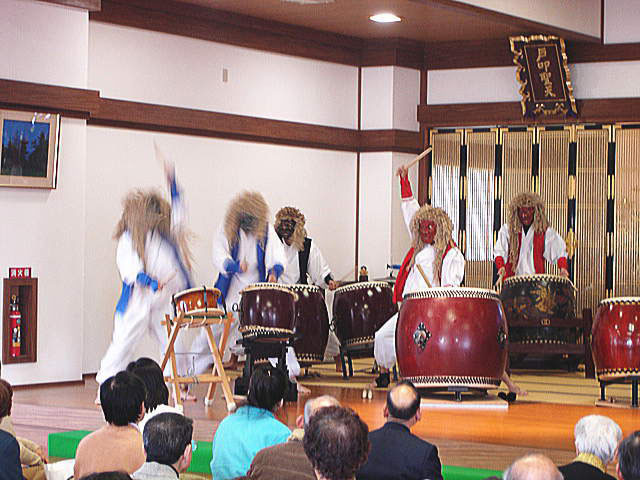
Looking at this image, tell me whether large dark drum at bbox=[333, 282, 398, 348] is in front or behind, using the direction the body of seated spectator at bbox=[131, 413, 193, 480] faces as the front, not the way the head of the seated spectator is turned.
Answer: in front

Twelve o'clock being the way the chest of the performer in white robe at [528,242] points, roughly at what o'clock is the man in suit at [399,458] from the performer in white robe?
The man in suit is roughly at 12 o'clock from the performer in white robe.

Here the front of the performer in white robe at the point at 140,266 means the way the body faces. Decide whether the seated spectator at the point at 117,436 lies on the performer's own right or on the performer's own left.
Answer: on the performer's own right

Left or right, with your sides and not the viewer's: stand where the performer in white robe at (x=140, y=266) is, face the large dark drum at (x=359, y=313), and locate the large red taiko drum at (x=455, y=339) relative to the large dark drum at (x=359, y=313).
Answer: right

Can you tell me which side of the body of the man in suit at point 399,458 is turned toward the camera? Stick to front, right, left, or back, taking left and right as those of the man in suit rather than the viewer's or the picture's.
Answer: back

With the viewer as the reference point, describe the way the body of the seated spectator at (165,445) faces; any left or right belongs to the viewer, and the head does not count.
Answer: facing away from the viewer and to the right of the viewer

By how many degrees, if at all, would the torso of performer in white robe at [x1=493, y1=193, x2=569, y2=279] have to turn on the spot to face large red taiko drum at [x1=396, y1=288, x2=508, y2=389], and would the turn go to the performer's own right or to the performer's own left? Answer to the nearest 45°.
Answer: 0° — they already face it

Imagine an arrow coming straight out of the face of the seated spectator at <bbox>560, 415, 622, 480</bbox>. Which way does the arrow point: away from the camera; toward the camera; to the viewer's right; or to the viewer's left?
away from the camera

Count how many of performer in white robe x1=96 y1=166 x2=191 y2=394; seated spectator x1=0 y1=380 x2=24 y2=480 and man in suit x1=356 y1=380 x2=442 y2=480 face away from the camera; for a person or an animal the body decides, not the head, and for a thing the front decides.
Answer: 2

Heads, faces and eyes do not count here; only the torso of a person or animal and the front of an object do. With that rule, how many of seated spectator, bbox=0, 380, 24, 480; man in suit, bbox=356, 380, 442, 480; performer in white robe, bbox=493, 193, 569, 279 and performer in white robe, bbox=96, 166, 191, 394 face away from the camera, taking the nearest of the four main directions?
2

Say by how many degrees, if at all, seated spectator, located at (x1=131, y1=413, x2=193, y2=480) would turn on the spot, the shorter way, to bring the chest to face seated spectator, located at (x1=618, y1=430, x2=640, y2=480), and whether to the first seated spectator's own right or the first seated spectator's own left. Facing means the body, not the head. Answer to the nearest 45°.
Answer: approximately 90° to the first seated spectator's own right

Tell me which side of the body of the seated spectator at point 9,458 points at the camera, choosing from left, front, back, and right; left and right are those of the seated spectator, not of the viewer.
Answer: back
